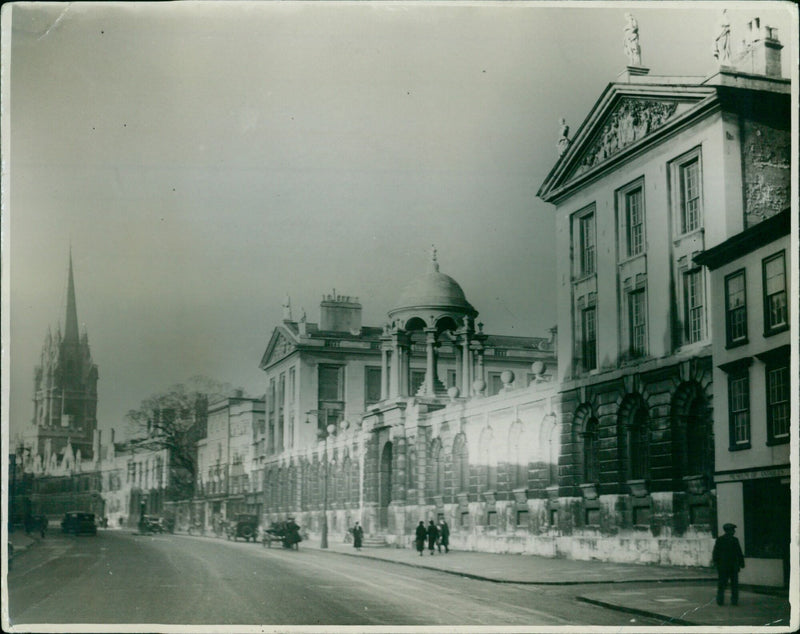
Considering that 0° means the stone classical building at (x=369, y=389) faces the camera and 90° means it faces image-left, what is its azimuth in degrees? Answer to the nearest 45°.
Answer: approximately 45°

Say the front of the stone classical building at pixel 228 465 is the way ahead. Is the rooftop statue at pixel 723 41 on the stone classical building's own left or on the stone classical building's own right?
on the stone classical building's own left

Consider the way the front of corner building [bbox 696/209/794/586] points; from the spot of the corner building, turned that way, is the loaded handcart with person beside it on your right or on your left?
on your right

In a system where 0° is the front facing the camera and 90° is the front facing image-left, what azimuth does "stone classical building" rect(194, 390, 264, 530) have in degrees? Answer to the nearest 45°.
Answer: approximately 45°

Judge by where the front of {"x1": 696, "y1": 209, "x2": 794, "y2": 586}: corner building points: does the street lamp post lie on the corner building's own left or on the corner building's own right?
on the corner building's own right

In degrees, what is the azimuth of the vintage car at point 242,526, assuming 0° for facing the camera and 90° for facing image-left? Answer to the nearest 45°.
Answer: approximately 45°

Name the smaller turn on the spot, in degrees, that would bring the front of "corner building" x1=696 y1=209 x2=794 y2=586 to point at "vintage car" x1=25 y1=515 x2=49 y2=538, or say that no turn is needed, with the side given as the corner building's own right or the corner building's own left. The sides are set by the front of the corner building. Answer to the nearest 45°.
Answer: approximately 45° to the corner building's own right
